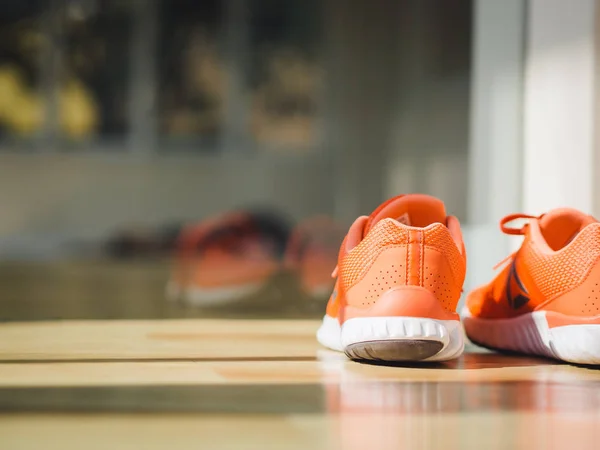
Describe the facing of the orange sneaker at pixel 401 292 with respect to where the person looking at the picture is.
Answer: facing away from the viewer
